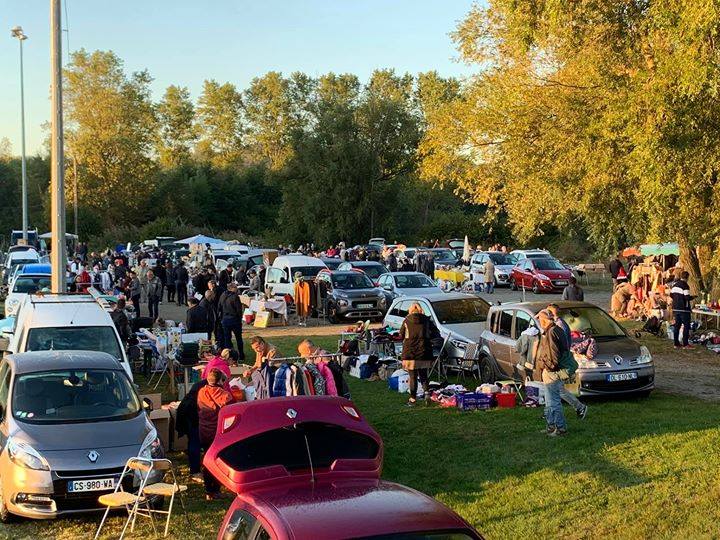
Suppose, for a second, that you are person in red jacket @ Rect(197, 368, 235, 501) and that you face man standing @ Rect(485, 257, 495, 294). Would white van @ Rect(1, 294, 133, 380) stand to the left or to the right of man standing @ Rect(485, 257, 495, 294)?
left

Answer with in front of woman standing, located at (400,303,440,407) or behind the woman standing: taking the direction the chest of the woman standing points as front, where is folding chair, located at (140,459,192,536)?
behind

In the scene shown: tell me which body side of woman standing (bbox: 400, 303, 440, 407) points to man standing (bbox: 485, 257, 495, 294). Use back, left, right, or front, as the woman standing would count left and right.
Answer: front

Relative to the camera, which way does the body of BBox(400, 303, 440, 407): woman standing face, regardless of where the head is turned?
away from the camera

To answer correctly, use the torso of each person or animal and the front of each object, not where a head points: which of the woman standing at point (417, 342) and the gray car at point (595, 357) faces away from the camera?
the woman standing

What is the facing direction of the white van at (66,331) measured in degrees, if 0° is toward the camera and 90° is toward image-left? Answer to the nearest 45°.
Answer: approximately 0°

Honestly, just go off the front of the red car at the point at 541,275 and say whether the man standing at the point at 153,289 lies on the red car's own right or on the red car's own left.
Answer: on the red car's own right

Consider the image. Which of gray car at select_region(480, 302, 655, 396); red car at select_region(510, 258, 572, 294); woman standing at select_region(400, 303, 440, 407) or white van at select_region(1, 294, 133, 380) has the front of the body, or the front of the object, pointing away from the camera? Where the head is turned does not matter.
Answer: the woman standing
